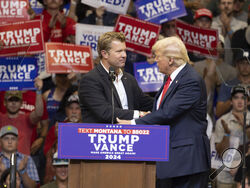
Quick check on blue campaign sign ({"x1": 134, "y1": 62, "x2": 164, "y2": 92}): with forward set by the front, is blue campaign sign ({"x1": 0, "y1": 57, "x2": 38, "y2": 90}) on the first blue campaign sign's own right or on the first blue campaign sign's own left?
on the first blue campaign sign's own right

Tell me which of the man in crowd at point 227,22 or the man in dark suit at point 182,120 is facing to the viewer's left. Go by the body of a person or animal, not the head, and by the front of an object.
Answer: the man in dark suit

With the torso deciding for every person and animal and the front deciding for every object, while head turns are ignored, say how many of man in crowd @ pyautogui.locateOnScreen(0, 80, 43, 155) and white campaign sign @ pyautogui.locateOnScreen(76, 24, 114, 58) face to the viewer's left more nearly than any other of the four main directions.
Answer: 0

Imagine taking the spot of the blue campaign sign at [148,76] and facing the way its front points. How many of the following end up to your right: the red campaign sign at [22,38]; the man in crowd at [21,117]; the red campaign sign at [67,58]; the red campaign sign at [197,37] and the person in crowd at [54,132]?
4

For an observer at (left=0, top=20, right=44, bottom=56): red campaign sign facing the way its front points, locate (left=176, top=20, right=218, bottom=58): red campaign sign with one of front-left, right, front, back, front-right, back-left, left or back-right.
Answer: left

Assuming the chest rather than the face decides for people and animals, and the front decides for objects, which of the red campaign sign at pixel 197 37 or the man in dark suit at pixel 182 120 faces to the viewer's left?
the man in dark suit

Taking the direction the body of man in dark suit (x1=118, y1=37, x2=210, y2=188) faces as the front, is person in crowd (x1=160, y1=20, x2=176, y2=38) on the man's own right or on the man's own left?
on the man's own right

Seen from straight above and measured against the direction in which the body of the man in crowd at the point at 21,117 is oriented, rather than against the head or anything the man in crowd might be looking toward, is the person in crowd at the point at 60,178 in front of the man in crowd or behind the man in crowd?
in front
